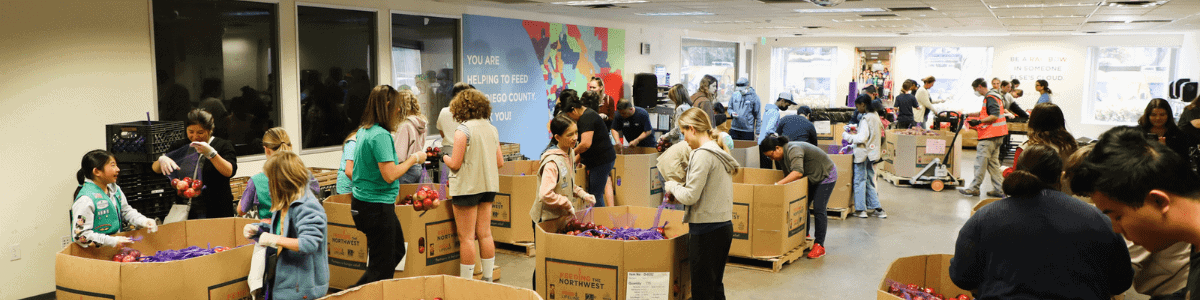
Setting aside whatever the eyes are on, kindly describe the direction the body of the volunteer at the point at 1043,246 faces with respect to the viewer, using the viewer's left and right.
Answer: facing away from the viewer

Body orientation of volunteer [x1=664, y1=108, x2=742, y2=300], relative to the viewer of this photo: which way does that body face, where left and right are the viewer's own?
facing to the left of the viewer

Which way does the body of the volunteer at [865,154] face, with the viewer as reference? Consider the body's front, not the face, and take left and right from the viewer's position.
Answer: facing to the left of the viewer

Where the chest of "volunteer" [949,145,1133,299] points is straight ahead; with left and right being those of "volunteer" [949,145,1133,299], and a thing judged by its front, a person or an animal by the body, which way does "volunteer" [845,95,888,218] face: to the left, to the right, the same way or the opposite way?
to the left

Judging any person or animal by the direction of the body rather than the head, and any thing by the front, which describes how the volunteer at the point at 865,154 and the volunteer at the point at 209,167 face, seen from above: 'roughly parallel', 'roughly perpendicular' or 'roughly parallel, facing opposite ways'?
roughly perpendicular

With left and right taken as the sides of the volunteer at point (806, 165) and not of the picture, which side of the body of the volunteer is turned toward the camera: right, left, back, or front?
left

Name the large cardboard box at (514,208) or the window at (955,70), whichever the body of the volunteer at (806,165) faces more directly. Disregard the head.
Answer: the large cardboard box

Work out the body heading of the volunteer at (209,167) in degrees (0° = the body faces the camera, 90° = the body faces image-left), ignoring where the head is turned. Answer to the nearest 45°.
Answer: approximately 45°

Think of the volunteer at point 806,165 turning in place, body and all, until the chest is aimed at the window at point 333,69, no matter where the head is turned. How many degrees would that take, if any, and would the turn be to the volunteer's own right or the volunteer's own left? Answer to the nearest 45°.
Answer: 0° — they already face it
